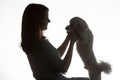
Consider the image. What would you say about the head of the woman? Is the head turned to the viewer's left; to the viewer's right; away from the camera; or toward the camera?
to the viewer's right

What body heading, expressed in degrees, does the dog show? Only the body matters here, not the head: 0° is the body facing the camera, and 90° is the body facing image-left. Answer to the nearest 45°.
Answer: approximately 90°

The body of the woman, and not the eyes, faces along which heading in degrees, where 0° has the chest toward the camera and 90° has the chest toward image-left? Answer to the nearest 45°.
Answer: approximately 270°
